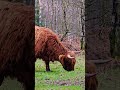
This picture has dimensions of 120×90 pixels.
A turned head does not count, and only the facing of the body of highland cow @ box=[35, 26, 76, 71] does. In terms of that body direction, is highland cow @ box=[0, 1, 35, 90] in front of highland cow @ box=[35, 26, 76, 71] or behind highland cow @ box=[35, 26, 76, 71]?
behind

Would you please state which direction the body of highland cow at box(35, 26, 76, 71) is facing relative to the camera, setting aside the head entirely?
to the viewer's right
